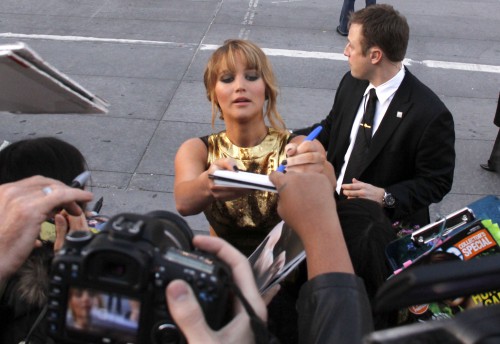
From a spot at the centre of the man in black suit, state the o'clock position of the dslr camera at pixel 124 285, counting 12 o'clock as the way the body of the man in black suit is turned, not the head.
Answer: The dslr camera is roughly at 11 o'clock from the man in black suit.

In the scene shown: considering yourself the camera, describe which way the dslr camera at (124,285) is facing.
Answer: facing away from the viewer and to the right of the viewer

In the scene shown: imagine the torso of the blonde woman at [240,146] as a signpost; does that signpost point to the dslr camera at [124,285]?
yes

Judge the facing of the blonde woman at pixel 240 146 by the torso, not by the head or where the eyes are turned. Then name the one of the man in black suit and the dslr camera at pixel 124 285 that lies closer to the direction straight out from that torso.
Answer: the dslr camera

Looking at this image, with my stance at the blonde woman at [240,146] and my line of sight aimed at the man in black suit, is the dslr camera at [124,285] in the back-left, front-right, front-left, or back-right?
back-right

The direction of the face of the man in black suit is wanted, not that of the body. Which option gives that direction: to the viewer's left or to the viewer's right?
to the viewer's left

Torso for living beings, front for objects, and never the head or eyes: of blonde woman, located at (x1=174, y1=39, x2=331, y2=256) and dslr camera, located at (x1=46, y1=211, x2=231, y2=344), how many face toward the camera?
1

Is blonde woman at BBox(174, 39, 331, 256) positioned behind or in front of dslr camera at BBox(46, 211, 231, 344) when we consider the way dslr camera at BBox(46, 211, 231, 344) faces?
in front

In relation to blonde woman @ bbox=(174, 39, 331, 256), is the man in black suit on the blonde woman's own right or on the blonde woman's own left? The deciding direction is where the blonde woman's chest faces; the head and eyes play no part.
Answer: on the blonde woman's own left

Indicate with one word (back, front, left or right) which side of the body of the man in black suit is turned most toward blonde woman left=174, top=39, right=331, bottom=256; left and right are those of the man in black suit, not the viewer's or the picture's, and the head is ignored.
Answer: front

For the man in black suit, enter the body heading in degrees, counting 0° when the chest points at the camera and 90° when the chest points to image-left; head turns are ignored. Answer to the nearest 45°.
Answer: approximately 45°

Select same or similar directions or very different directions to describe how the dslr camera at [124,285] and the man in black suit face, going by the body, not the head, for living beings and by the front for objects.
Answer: very different directions
